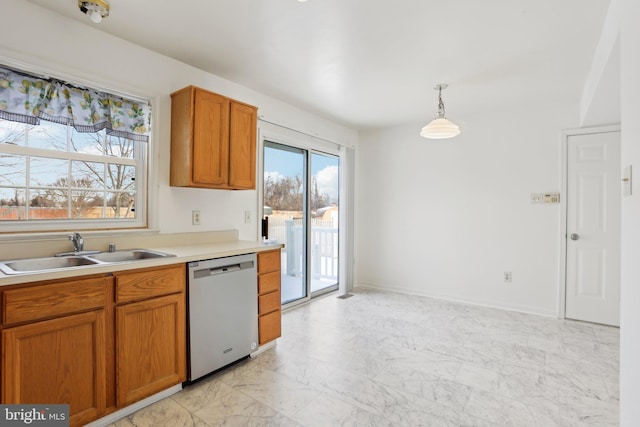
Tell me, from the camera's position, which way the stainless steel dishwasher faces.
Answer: facing the viewer and to the right of the viewer

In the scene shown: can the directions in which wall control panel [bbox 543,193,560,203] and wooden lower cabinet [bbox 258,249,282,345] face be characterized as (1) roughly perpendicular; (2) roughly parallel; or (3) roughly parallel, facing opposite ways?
roughly perpendicular

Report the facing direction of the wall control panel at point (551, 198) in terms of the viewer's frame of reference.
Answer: facing the viewer

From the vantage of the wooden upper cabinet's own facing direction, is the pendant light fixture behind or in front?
in front

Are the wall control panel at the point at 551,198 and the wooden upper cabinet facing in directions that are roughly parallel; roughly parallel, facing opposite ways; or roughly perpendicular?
roughly perpendicular

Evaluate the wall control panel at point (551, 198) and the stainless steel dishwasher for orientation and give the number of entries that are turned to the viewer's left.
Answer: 0

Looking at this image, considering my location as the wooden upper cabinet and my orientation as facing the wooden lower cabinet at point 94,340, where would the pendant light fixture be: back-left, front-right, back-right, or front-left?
back-left
